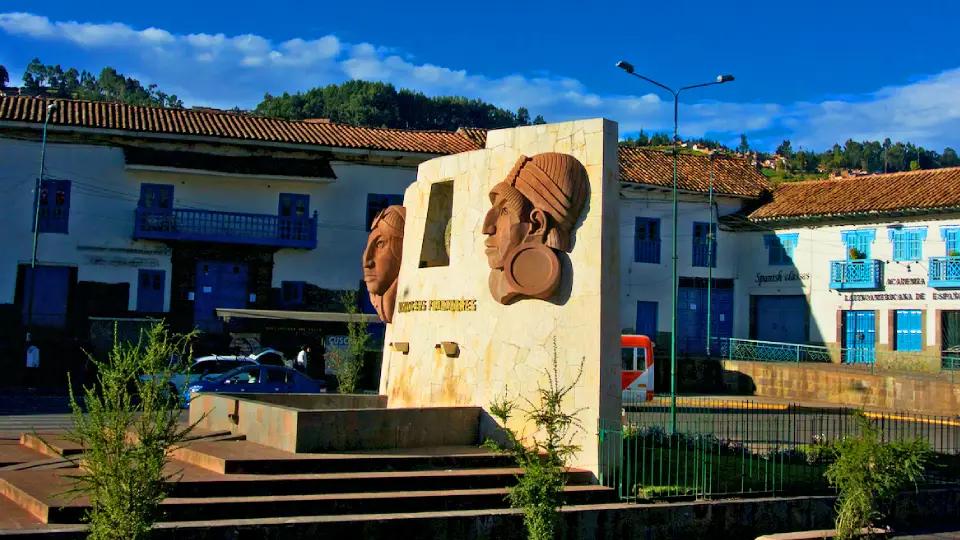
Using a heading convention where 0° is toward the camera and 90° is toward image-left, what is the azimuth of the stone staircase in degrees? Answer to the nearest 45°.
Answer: approximately 0°

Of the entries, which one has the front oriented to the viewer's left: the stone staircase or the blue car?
the blue car

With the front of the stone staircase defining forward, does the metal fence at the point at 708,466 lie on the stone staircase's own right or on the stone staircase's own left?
on the stone staircase's own left

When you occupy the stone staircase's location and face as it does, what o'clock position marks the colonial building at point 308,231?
The colonial building is roughly at 6 o'clock from the stone staircase.

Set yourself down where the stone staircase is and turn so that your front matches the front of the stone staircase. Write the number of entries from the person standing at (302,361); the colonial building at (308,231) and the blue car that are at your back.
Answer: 3

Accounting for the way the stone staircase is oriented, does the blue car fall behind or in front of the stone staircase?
behind

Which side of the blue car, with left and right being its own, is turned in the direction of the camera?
left

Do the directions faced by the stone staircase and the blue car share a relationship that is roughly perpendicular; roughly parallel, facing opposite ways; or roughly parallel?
roughly perpendicular

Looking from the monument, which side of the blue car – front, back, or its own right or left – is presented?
left

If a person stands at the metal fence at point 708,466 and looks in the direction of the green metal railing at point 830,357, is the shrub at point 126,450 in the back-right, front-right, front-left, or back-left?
back-left

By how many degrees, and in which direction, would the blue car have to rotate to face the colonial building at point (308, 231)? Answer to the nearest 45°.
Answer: approximately 90° to its right

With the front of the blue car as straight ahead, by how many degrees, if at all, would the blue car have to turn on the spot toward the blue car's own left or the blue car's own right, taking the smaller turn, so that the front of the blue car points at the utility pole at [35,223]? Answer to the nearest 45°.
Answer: approximately 45° to the blue car's own right
